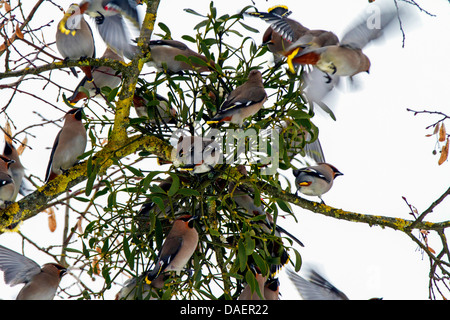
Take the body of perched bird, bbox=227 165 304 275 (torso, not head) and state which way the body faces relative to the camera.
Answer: to the viewer's left

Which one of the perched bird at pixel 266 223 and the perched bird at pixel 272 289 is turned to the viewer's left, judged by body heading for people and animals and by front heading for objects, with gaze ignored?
the perched bird at pixel 266 223

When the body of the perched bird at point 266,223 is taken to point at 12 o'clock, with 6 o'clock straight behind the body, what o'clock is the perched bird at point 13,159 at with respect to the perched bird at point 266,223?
the perched bird at point 13,159 is roughly at 12 o'clock from the perched bird at point 266,223.

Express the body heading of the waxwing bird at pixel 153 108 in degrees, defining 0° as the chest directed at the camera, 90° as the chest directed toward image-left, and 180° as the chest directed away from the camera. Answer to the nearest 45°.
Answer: approximately 90°
